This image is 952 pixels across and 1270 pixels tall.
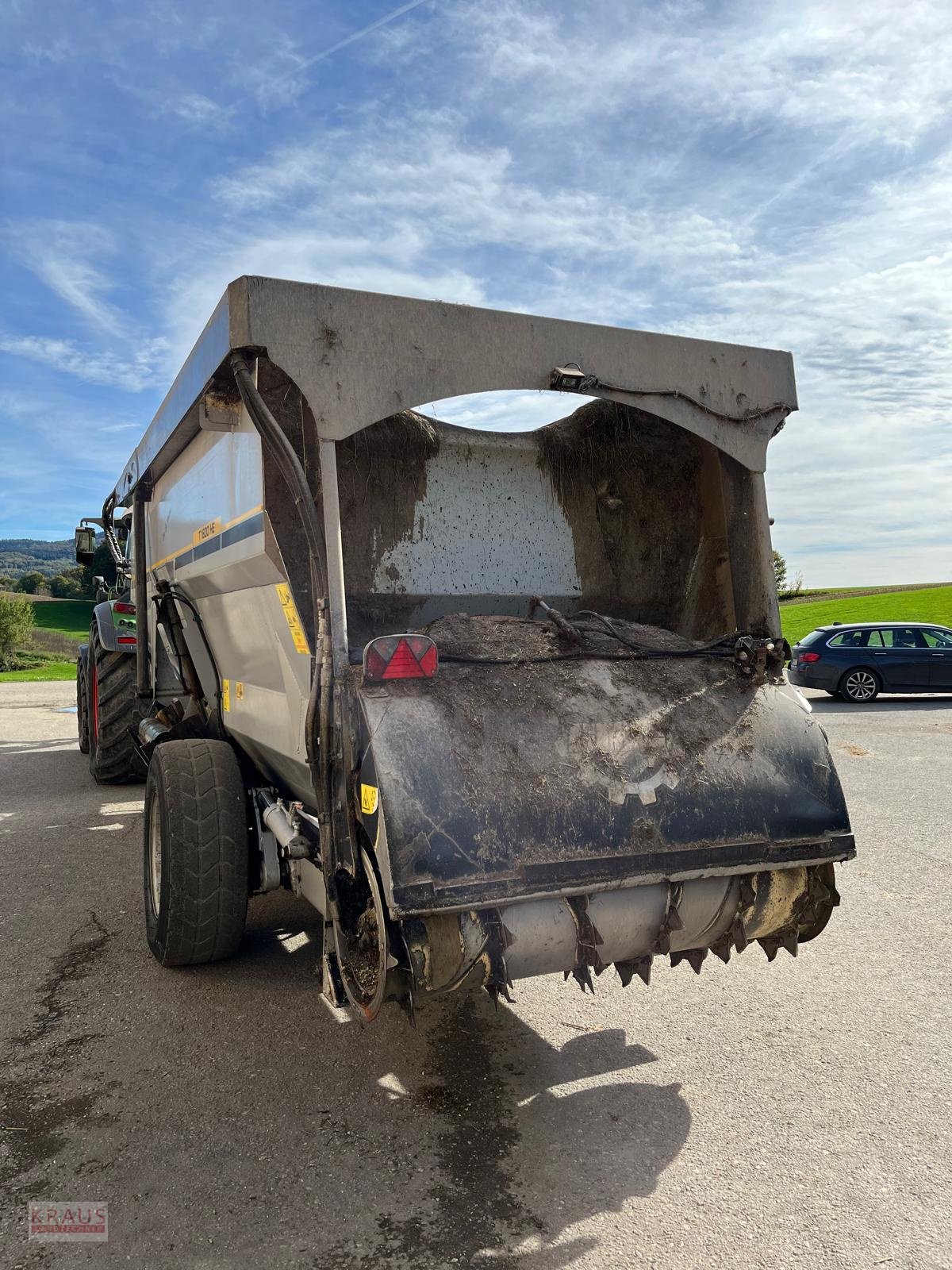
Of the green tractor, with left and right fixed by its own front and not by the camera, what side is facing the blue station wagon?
right

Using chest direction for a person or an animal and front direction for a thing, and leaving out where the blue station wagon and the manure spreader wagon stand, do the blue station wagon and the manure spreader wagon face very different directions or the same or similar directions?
very different directions

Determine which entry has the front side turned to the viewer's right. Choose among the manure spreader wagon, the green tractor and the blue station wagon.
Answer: the blue station wagon

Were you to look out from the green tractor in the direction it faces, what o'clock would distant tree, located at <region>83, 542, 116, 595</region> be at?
The distant tree is roughly at 12 o'clock from the green tractor.

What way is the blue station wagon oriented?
to the viewer's right

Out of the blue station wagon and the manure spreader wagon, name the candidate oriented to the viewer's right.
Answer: the blue station wagon

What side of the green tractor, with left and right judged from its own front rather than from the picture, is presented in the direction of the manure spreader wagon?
back

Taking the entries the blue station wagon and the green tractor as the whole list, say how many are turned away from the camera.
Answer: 1

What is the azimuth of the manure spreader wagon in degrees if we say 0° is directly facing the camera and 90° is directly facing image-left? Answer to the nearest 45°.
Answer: approximately 135°

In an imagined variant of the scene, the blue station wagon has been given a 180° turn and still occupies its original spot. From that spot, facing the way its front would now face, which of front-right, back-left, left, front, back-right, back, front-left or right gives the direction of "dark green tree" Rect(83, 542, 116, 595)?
front-left

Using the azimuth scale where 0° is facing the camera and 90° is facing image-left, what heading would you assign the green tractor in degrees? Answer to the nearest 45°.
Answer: approximately 180°

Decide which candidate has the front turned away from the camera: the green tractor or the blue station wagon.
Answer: the green tractor

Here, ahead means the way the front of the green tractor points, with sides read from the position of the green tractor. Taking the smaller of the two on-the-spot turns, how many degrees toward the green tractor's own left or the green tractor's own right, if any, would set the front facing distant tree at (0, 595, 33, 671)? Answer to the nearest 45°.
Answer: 0° — it already faces it

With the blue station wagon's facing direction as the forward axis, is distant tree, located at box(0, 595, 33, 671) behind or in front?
behind
